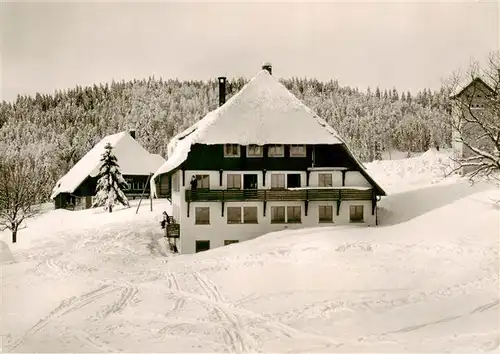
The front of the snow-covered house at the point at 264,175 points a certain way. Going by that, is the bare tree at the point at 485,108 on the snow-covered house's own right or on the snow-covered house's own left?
on the snow-covered house's own left

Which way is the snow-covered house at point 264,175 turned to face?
toward the camera
